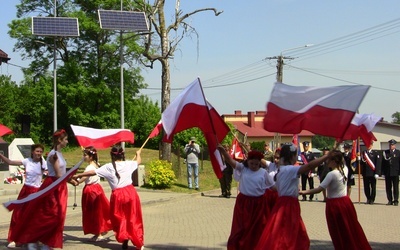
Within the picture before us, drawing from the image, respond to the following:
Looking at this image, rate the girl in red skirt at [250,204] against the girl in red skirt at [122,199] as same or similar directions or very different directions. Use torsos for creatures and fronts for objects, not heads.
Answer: very different directions

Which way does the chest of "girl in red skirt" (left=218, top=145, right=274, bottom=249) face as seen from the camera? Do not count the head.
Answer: toward the camera

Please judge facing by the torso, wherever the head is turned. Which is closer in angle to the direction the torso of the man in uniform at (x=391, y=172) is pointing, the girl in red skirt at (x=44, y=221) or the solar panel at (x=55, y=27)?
the girl in red skirt

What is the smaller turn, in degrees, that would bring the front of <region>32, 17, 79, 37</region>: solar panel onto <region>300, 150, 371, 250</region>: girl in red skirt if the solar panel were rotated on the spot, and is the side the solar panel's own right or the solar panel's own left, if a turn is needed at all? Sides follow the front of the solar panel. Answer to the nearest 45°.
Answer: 0° — it already faces them

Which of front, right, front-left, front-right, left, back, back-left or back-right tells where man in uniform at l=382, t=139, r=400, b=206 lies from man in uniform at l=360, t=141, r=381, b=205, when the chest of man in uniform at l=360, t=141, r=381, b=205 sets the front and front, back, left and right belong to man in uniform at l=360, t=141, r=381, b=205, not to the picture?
left

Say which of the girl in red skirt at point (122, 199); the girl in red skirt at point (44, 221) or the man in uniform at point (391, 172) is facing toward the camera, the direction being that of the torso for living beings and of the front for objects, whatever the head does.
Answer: the man in uniform

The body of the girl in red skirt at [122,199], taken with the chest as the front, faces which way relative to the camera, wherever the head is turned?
away from the camera

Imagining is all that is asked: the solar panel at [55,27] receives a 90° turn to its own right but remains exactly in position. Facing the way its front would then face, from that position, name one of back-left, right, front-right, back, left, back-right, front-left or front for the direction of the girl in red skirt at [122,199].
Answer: left

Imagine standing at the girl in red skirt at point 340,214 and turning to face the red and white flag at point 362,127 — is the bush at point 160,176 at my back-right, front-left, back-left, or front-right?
front-left

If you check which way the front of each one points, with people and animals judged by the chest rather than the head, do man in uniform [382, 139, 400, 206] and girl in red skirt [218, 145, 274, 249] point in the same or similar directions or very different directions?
same or similar directions

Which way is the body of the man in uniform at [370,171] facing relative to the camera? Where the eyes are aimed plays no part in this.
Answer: toward the camera

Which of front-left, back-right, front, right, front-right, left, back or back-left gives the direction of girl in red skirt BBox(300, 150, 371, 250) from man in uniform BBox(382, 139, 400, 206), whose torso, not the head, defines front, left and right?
front

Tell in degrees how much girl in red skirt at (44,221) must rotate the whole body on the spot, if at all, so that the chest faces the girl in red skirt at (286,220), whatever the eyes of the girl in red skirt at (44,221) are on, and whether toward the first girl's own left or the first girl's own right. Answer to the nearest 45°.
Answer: approximately 45° to the first girl's own right

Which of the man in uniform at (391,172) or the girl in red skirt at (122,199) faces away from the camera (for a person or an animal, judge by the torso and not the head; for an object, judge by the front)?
the girl in red skirt

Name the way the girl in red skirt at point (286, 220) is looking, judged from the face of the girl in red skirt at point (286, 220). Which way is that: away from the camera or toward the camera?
away from the camera
